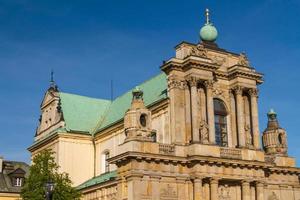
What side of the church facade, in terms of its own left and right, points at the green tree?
right

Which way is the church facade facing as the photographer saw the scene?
facing the viewer and to the right of the viewer
